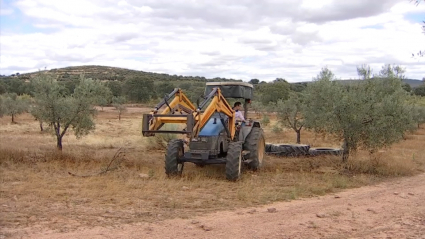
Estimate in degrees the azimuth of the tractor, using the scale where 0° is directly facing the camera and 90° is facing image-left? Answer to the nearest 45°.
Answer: approximately 45°

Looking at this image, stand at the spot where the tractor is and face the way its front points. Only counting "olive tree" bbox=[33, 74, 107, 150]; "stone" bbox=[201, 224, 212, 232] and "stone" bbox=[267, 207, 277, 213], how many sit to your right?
1

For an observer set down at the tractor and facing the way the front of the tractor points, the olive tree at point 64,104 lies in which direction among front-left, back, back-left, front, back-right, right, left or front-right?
right

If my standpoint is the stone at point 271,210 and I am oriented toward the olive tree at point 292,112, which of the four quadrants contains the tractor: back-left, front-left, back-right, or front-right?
front-left

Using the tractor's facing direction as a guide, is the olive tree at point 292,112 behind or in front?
behind

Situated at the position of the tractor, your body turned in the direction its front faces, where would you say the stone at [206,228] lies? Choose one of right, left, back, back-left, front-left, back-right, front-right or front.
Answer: front-left

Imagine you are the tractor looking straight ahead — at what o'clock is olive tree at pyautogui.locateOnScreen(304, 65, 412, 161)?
The olive tree is roughly at 7 o'clock from the tractor.

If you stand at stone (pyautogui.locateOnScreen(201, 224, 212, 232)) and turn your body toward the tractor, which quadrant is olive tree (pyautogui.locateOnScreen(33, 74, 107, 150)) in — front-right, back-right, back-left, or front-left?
front-left

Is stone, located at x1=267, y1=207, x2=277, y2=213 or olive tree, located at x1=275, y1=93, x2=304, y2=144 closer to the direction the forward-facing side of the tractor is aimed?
the stone

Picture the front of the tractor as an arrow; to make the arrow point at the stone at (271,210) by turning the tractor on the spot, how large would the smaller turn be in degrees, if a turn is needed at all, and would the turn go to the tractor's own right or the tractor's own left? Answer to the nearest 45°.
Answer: approximately 45° to the tractor's own left

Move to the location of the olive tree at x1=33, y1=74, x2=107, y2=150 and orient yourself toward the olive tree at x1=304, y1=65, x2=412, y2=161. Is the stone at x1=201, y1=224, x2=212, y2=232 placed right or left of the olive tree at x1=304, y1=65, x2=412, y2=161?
right
